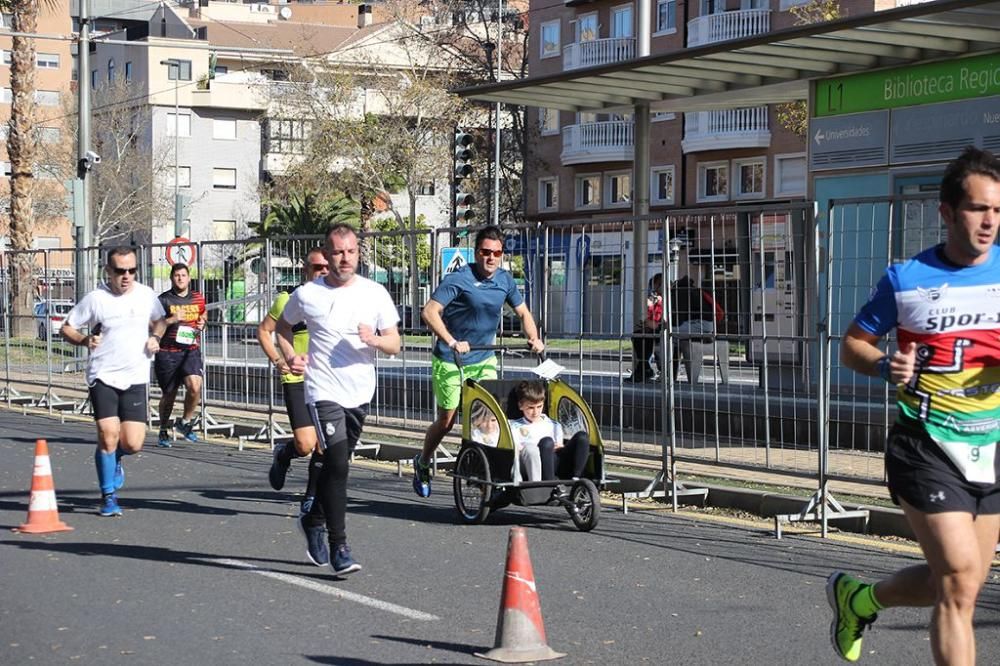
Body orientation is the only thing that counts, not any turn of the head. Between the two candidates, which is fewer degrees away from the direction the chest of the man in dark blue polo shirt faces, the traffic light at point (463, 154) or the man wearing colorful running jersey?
the man wearing colorful running jersey

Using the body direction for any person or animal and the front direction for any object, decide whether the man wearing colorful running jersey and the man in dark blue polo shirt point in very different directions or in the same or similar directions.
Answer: same or similar directions

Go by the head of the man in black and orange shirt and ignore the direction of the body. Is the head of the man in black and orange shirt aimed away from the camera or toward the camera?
toward the camera

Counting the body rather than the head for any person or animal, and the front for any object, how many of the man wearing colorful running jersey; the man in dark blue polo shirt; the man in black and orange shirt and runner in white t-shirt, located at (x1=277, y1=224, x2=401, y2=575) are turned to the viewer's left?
0

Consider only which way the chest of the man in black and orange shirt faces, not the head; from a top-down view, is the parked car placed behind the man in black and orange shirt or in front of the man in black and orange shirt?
behind

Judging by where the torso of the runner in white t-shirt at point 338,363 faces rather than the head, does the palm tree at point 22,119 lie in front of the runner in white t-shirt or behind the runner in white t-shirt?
behind

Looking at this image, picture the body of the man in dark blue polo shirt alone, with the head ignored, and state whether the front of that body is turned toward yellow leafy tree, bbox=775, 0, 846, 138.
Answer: no

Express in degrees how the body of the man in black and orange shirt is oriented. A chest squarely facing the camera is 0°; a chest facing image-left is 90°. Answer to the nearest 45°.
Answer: approximately 0°

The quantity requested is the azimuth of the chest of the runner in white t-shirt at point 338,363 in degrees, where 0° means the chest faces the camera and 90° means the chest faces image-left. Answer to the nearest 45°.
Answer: approximately 315°

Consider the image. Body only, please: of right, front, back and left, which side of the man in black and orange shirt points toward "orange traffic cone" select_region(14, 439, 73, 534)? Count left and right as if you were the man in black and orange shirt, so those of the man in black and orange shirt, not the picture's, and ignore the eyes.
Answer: front

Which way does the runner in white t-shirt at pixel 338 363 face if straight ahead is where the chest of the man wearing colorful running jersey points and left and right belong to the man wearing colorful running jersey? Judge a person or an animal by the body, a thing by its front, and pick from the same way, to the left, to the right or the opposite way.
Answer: the same way

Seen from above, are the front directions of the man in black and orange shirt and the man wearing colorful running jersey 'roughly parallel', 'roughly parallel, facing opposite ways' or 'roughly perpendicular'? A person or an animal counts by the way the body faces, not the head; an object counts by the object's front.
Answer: roughly parallel

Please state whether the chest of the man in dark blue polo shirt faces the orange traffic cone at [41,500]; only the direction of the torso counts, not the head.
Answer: no

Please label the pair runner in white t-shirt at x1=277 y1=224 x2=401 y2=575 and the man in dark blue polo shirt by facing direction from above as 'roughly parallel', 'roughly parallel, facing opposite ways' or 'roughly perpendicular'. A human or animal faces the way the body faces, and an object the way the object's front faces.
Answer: roughly parallel
